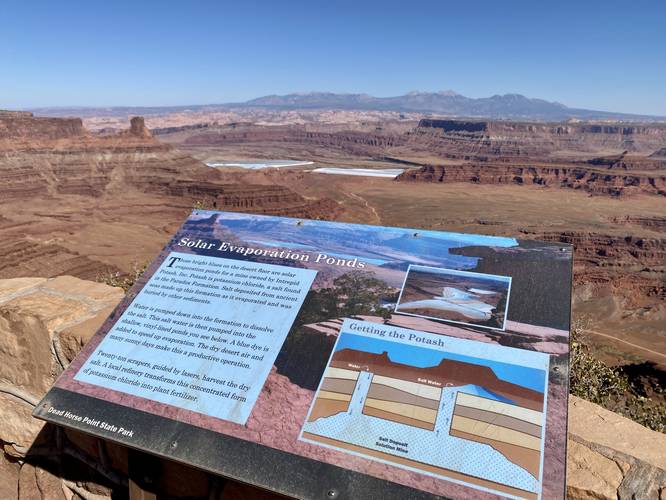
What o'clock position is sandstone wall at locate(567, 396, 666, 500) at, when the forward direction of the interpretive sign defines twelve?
The sandstone wall is roughly at 8 o'clock from the interpretive sign.

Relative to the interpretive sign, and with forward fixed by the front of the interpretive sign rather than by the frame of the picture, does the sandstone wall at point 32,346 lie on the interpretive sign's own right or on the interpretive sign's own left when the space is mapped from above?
on the interpretive sign's own right

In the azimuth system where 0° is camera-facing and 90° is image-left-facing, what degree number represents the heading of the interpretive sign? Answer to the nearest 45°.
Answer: approximately 45°
